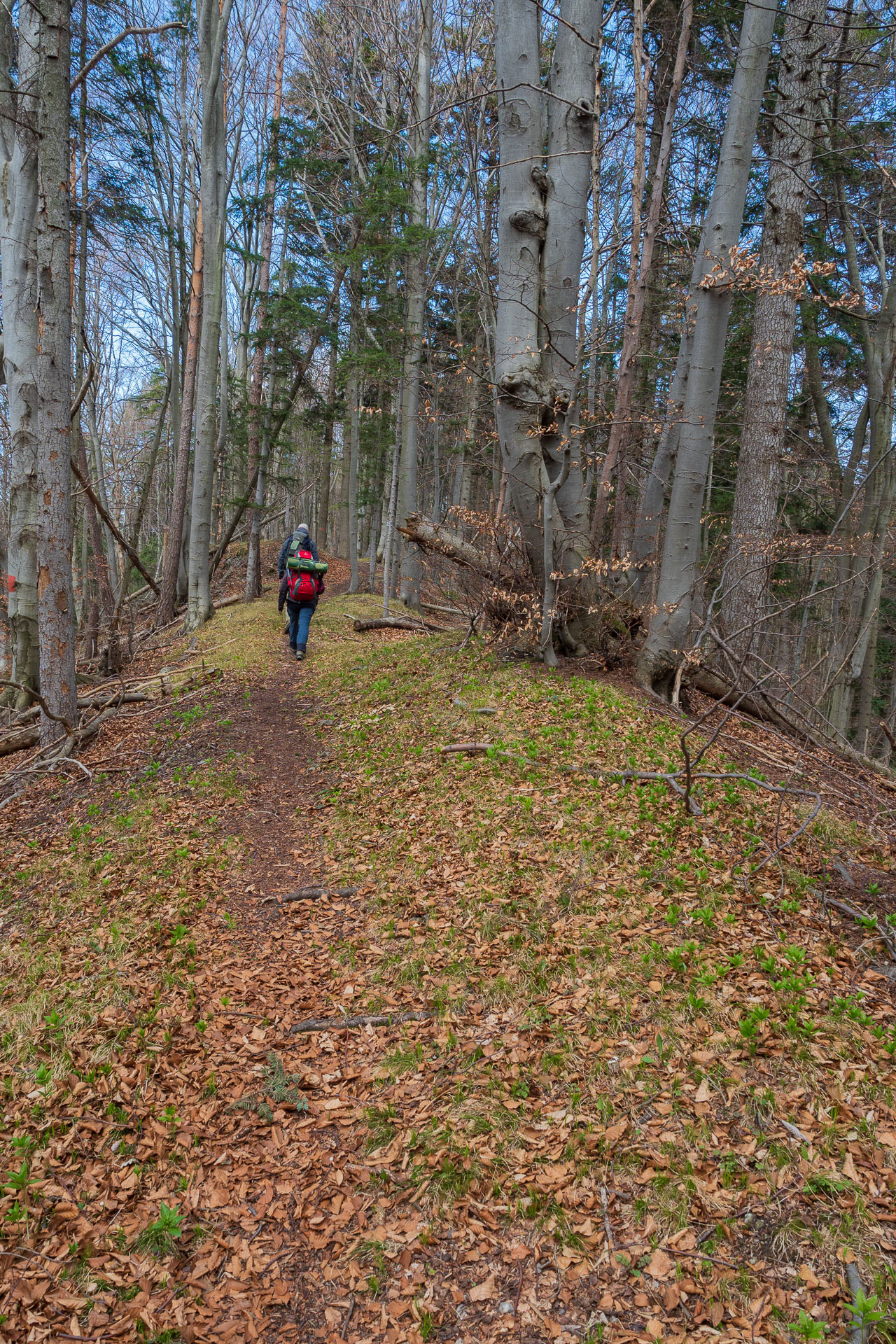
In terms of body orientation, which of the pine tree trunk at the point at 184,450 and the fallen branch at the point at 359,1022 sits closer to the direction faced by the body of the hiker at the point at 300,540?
the pine tree trunk

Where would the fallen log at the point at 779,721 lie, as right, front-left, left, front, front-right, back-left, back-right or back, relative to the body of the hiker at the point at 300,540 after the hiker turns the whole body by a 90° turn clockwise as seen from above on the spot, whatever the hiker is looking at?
front-right

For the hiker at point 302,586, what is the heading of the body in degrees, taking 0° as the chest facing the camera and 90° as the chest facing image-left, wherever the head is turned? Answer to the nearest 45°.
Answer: approximately 180°

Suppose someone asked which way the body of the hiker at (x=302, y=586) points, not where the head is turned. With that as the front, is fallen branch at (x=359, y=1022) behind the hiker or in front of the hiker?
behind

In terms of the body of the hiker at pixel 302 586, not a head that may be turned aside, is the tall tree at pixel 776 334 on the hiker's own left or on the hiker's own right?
on the hiker's own right

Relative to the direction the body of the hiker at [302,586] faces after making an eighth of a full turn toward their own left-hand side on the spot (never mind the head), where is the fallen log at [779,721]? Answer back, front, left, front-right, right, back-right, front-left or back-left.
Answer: back

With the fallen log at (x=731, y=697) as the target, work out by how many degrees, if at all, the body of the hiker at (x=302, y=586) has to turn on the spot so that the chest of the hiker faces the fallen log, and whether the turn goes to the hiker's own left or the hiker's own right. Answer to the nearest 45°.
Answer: approximately 135° to the hiker's own right

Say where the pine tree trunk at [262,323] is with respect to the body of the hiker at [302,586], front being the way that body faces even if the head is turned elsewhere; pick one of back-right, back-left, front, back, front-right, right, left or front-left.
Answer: front

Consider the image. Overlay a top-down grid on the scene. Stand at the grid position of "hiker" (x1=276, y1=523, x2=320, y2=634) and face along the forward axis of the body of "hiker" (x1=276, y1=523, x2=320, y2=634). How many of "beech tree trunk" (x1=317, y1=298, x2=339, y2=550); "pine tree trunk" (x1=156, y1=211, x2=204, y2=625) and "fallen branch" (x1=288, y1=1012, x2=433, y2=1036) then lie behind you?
1

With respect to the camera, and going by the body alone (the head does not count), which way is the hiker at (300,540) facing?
away from the camera
